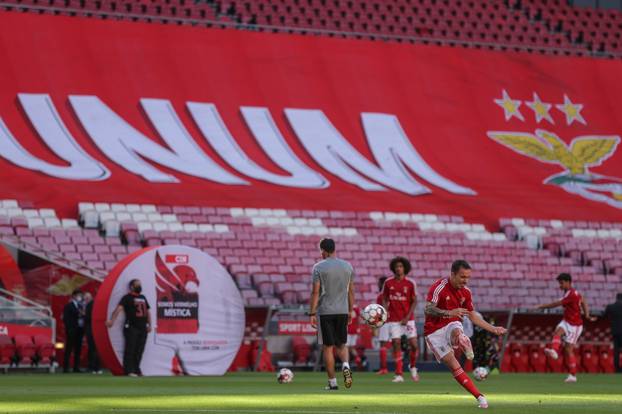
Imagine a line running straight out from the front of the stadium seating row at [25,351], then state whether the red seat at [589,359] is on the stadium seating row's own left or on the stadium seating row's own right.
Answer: on the stadium seating row's own left

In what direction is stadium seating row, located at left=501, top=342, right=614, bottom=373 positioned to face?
toward the camera

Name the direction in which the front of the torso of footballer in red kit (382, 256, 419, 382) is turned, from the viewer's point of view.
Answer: toward the camera

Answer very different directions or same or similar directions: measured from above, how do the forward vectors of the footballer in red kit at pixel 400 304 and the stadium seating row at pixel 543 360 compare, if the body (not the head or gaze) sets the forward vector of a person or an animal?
same or similar directions

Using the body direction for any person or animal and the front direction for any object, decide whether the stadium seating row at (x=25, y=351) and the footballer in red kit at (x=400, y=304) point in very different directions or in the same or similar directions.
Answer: same or similar directions

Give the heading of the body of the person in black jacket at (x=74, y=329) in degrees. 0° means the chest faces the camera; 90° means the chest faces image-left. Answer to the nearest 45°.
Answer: approximately 315°

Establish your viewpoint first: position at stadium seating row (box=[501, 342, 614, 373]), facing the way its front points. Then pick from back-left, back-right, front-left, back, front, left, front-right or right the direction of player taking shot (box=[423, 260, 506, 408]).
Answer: front

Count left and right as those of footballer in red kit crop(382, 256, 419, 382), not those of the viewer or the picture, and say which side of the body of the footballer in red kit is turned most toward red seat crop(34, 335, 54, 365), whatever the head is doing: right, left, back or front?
right

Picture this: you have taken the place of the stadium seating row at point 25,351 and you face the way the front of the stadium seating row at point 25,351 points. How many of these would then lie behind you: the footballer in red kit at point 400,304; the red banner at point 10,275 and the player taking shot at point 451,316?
1

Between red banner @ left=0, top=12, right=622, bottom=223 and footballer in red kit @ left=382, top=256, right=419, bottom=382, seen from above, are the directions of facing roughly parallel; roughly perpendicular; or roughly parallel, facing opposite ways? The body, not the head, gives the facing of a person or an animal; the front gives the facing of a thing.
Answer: roughly parallel

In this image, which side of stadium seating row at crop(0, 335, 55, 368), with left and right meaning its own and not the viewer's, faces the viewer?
front
